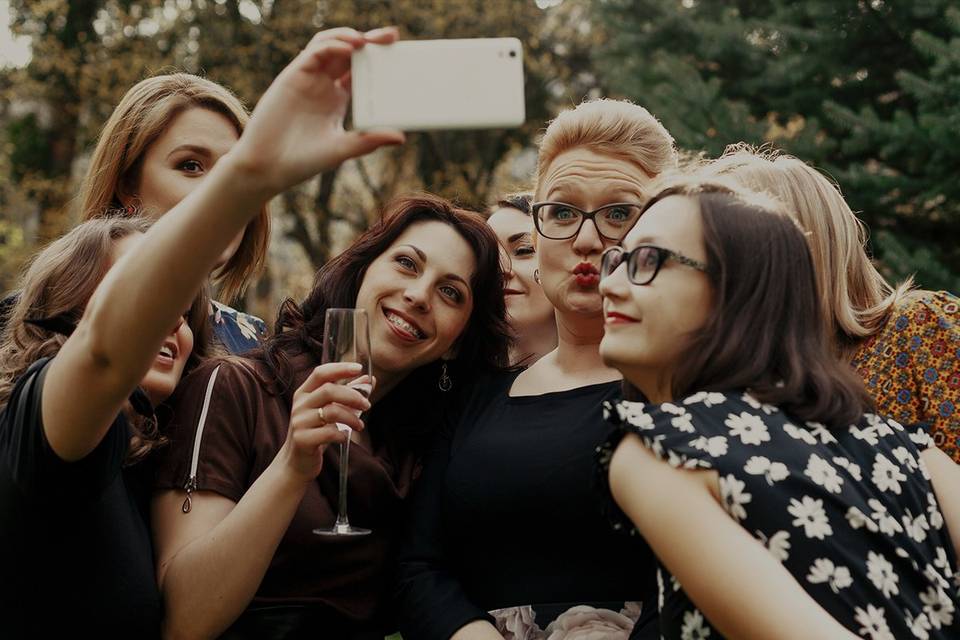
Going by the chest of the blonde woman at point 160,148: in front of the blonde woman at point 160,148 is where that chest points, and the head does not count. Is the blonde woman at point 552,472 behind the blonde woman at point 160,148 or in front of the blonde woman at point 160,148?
in front

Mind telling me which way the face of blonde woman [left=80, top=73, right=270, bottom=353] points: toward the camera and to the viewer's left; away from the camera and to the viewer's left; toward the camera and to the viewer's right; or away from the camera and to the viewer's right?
toward the camera and to the viewer's right

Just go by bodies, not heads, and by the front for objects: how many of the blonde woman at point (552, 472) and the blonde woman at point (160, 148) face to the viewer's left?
0

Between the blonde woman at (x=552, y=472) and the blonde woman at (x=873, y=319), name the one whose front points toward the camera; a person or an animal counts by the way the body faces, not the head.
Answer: the blonde woman at (x=552, y=472)

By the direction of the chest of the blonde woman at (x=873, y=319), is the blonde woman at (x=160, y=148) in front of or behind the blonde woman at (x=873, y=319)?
in front

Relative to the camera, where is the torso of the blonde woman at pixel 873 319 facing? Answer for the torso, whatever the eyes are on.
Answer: to the viewer's left

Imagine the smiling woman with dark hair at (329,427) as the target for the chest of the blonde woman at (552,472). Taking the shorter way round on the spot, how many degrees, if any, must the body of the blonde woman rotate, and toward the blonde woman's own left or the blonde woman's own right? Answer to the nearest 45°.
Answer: approximately 90° to the blonde woman's own right

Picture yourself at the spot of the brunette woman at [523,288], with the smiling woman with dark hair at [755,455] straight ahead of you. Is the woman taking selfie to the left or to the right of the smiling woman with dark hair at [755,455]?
right

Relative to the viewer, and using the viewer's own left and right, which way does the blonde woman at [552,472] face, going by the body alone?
facing the viewer

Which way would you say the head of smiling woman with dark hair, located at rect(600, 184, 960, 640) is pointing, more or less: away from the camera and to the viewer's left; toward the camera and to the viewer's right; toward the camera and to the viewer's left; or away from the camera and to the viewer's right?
toward the camera and to the viewer's left

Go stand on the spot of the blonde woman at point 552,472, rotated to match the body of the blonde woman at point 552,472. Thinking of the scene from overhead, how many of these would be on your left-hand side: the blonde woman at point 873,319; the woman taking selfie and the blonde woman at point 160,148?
1

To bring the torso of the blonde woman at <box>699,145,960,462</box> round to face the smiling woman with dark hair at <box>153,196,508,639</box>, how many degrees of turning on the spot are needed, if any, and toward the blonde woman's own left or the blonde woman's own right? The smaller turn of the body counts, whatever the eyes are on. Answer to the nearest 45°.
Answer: approximately 45° to the blonde woman's own left
